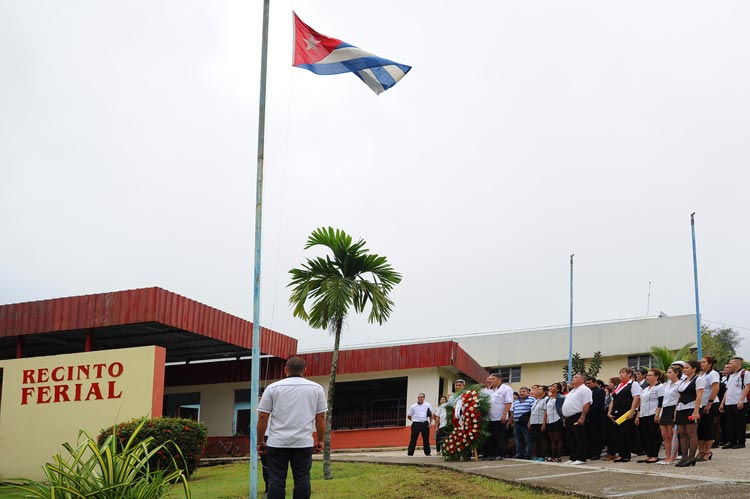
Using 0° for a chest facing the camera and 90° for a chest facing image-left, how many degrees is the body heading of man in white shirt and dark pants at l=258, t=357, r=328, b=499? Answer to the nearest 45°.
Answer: approximately 180°

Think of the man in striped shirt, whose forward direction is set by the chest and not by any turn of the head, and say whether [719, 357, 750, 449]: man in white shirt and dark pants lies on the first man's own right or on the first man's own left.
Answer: on the first man's own left

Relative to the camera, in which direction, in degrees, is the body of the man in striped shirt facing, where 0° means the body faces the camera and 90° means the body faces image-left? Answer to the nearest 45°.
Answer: approximately 45°

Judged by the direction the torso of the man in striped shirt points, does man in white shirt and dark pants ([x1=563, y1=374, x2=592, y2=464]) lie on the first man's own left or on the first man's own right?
on the first man's own left

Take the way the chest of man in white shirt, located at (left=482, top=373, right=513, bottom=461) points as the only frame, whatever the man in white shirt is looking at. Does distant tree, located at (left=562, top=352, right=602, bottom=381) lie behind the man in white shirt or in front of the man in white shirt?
behind

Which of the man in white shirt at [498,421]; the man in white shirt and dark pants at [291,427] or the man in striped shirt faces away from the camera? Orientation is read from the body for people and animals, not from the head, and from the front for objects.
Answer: the man in white shirt and dark pants

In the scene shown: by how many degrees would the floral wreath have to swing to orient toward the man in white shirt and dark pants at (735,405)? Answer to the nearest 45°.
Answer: approximately 135° to its left

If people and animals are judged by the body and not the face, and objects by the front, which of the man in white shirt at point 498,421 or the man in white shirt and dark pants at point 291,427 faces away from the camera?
the man in white shirt and dark pants
